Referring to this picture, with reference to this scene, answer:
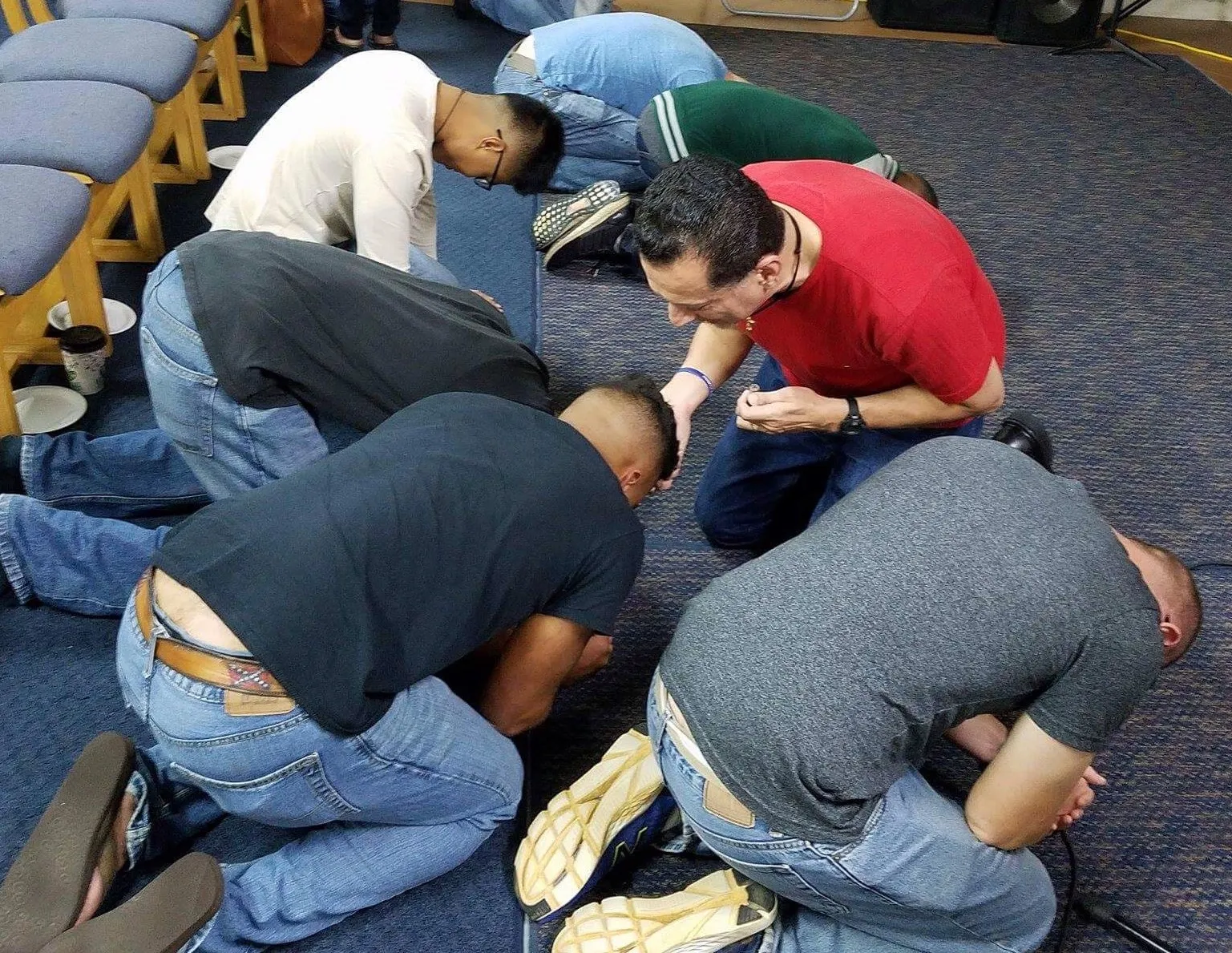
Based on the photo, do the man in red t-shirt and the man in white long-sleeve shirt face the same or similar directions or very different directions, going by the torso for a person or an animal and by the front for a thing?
very different directions

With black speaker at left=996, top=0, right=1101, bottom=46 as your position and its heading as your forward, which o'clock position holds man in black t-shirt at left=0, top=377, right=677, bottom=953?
The man in black t-shirt is roughly at 12 o'clock from the black speaker.

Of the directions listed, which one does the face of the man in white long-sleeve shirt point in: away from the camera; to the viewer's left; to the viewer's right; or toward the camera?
to the viewer's right

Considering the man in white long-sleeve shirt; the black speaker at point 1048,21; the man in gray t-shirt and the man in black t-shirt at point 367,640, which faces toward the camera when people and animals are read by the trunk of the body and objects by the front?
the black speaker

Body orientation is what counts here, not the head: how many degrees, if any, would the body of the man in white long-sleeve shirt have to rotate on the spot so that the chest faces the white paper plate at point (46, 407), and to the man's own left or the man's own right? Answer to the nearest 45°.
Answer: approximately 180°

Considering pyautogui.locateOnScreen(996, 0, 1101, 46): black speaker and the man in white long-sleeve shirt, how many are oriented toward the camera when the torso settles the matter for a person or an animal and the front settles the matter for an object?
1

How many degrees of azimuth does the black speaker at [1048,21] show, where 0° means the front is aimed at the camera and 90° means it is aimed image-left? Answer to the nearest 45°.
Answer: approximately 0°

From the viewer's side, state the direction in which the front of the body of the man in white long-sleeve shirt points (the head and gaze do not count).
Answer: to the viewer's right

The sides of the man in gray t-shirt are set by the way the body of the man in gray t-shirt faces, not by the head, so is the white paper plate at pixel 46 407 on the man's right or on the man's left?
on the man's left

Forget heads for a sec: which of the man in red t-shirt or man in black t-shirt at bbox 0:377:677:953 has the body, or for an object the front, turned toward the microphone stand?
the man in black t-shirt

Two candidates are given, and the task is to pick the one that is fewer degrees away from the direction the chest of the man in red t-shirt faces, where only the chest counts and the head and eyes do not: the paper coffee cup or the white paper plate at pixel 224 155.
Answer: the paper coffee cup
